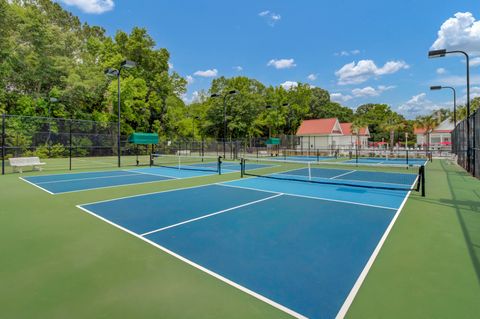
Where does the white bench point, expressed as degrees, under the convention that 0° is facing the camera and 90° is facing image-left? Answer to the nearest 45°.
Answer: approximately 315°

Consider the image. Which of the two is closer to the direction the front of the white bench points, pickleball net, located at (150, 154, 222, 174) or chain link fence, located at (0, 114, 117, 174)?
the pickleball net

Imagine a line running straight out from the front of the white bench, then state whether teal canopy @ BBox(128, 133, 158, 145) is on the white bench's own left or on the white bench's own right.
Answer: on the white bench's own left

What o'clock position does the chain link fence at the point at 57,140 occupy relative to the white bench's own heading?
The chain link fence is roughly at 8 o'clock from the white bench.
